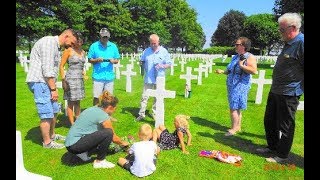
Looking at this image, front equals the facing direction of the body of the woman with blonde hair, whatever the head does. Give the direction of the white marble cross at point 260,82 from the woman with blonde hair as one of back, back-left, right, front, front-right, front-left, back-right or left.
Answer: front-left

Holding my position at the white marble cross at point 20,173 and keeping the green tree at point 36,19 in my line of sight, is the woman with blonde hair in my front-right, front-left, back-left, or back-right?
front-right

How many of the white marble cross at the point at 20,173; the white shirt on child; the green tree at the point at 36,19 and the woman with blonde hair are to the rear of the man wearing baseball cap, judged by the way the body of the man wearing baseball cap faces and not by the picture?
1

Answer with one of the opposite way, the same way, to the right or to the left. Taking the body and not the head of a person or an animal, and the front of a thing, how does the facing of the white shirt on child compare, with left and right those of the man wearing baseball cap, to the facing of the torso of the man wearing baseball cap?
the opposite way

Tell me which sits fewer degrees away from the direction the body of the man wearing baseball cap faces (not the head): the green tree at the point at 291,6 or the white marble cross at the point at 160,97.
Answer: the white marble cross

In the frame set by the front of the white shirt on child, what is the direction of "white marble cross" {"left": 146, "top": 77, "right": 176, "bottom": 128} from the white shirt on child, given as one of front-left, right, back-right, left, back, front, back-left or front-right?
front

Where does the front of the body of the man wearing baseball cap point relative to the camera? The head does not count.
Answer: toward the camera

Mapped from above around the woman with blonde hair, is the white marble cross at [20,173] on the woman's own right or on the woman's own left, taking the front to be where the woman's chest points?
on the woman's own right

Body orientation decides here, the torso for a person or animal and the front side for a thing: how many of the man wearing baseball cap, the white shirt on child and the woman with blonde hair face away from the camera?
1

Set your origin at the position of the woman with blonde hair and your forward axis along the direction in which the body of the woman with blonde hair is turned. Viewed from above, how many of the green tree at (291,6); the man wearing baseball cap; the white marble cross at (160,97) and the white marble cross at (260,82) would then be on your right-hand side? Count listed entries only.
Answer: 0

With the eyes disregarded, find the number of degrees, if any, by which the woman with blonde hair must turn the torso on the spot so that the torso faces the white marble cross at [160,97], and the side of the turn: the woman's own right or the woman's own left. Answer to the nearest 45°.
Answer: approximately 45° to the woman's own left

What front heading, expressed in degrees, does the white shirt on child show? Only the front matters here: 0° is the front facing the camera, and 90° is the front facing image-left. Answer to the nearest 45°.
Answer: approximately 180°
